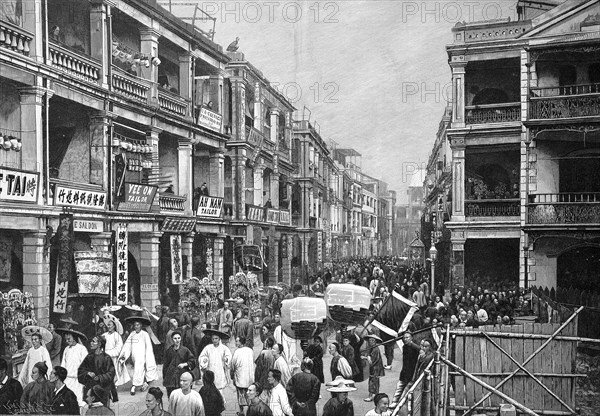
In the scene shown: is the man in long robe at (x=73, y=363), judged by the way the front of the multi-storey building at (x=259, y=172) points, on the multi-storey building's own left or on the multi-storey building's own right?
on the multi-storey building's own right

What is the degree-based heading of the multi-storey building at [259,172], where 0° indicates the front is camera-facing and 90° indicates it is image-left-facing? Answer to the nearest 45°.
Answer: approximately 315°

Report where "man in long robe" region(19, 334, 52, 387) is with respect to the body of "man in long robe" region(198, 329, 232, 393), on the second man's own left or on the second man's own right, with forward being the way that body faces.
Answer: on the second man's own right

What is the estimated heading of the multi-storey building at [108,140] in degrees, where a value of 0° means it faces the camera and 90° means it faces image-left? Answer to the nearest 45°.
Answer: approximately 315°

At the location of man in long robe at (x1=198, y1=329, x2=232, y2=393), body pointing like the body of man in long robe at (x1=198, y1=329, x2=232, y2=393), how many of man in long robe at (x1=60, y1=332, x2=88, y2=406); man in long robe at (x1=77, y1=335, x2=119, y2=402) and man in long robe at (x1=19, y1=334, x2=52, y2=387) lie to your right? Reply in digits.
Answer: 3

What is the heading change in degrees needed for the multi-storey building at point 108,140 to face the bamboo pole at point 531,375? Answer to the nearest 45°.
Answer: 0° — it already faces it

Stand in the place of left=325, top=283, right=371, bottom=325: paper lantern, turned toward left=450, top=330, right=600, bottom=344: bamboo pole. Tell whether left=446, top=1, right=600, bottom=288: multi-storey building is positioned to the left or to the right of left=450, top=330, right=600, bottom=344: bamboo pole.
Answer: left

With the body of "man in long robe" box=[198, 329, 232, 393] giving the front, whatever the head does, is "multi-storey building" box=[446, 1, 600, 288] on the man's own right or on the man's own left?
on the man's own left
